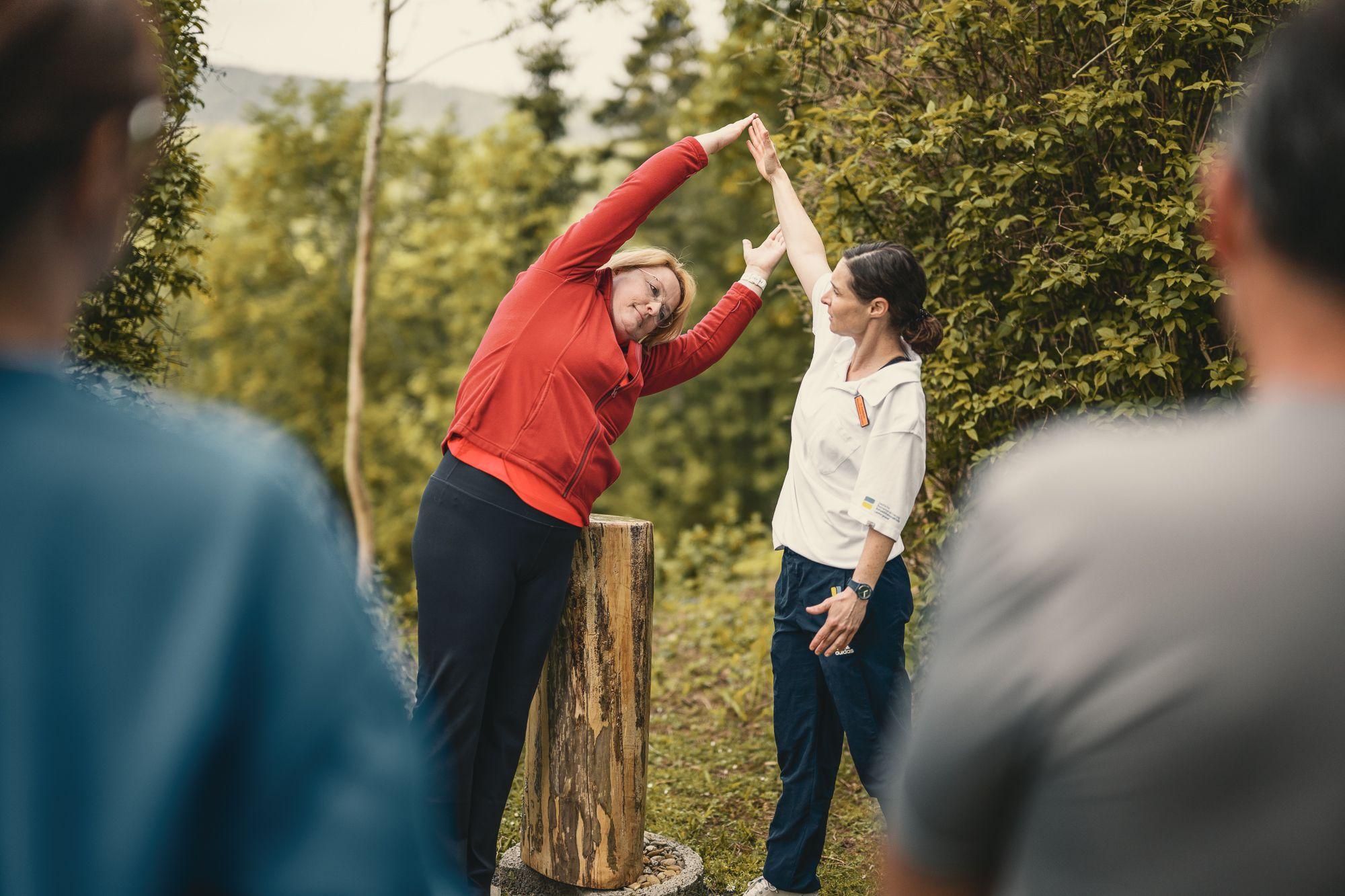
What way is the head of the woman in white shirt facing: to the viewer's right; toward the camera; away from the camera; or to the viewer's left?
to the viewer's left

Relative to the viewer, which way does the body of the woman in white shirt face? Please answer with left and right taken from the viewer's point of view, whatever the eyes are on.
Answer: facing the viewer and to the left of the viewer

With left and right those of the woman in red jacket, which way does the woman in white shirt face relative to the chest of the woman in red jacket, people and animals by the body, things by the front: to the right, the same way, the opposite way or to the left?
to the right

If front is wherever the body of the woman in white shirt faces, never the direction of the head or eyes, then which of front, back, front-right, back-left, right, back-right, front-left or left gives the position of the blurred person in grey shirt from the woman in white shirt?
front-left

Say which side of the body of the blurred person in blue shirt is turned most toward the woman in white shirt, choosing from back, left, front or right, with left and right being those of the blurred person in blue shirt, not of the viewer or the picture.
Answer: front

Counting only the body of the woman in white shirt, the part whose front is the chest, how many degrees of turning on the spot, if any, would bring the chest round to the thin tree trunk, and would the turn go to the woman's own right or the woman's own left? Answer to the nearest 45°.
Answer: approximately 90° to the woman's own right

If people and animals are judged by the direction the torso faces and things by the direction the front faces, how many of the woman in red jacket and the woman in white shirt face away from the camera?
0

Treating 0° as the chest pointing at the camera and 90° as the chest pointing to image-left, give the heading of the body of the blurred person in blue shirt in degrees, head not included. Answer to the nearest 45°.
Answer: approximately 225°

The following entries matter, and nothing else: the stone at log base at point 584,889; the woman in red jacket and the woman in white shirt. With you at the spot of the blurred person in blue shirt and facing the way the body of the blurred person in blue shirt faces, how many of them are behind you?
0

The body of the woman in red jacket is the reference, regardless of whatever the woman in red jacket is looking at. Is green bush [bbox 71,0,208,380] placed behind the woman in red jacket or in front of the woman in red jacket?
behind

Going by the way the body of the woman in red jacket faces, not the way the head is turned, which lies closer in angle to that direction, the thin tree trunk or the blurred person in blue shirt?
the blurred person in blue shirt

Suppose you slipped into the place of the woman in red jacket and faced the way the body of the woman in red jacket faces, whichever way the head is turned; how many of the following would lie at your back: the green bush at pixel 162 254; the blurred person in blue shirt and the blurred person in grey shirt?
1

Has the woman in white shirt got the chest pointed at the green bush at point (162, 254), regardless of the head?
no

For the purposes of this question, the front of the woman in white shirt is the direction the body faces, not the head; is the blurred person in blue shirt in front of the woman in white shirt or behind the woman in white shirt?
in front
